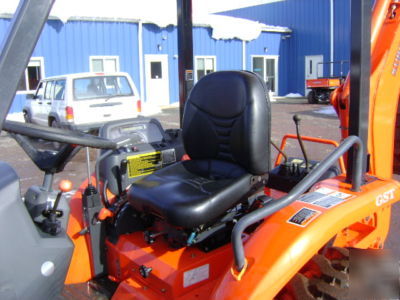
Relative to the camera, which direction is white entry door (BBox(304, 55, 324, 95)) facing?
toward the camera

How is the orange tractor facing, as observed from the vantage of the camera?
facing the viewer and to the left of the viewer

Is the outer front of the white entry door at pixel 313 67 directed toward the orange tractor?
yes

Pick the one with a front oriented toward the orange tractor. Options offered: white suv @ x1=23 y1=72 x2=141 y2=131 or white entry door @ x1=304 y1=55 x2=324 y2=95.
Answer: the white entry door

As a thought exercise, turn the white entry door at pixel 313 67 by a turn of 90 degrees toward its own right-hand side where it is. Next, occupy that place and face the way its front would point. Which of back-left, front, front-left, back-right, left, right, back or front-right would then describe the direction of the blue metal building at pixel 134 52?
front-left
